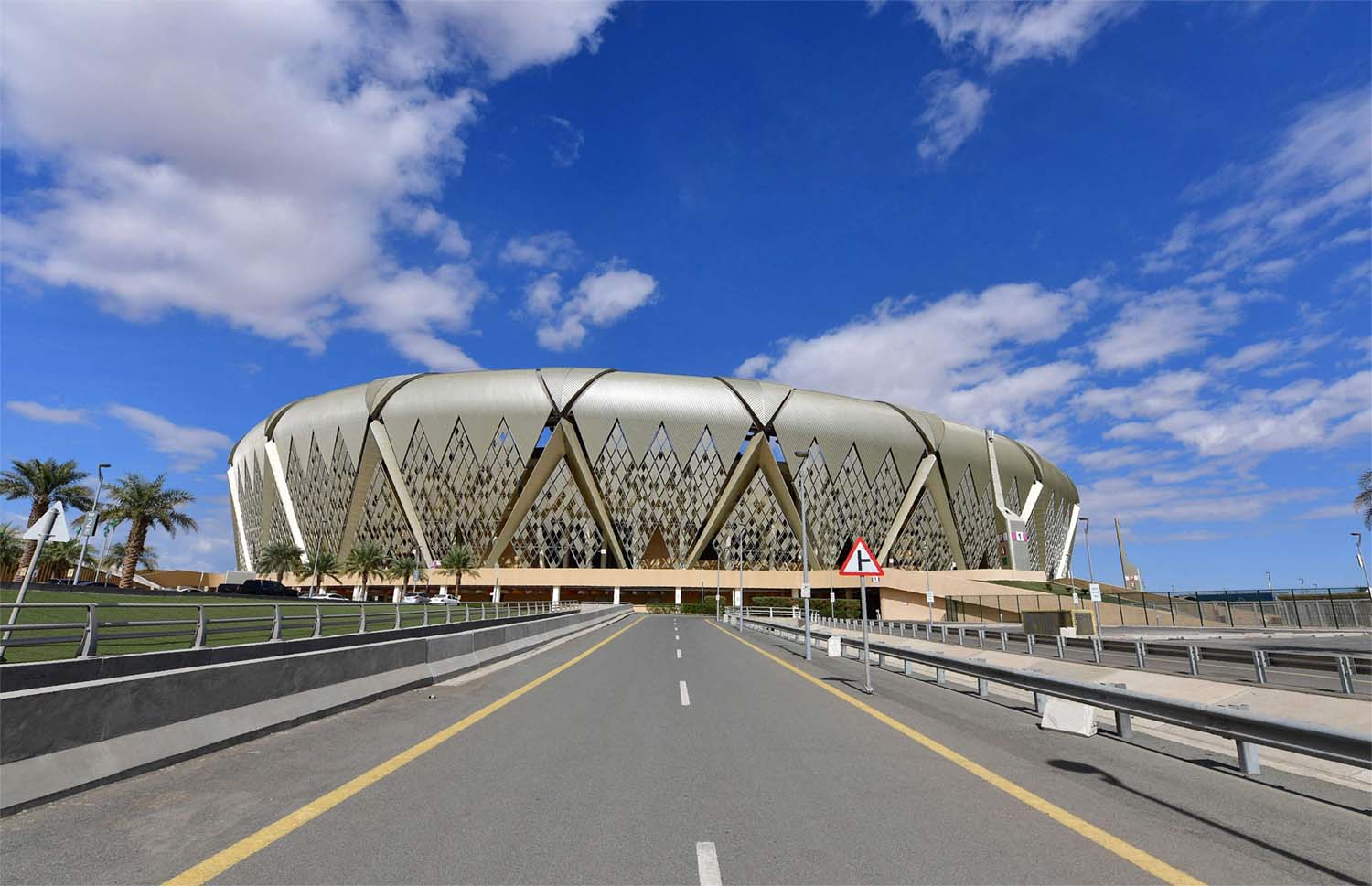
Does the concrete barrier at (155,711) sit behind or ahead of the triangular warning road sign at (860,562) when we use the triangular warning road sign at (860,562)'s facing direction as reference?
ahead

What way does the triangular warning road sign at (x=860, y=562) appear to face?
toward the camera

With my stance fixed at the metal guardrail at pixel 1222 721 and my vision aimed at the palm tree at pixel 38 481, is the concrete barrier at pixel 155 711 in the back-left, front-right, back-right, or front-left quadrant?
front-left

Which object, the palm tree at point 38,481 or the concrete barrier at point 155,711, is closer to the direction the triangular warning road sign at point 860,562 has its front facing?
the concrete barrier

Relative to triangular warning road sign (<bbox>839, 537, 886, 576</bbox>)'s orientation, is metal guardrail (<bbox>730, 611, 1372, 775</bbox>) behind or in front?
in front

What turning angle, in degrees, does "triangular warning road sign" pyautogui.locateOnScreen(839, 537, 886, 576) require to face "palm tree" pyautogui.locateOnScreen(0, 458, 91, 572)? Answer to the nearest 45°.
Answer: approximately 90° to its right
